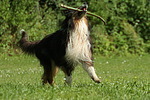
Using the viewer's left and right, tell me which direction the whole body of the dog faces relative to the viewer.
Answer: facing the viewer and to the right of the viewer
